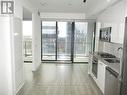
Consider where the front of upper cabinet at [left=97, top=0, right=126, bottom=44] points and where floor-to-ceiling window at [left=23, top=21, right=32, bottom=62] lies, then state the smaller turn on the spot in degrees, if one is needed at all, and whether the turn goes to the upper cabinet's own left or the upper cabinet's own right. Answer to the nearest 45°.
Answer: approximately 45° to the upper cabinet's own right

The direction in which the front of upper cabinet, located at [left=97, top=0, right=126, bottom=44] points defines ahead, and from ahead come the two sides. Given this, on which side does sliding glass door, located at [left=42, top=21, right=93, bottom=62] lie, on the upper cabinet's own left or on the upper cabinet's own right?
on the upper cabinet's own right

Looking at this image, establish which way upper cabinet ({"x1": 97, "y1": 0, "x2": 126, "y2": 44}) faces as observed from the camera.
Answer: facing to the left of the viewer
